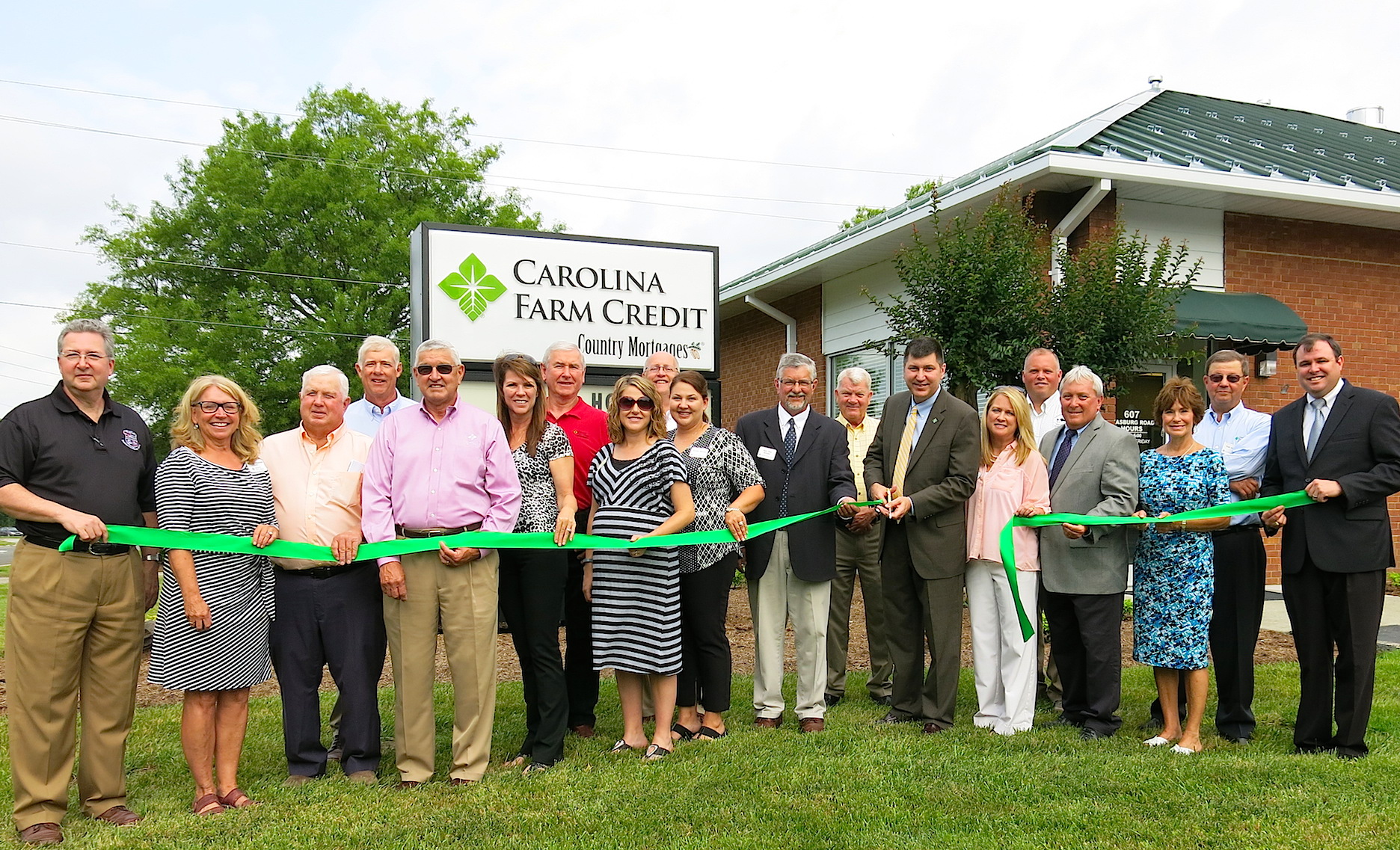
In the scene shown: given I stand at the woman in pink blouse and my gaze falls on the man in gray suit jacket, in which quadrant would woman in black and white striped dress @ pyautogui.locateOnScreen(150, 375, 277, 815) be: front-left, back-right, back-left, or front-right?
back-right

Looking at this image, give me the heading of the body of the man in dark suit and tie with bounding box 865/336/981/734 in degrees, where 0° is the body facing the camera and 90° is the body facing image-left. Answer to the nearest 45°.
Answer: approximately 45°

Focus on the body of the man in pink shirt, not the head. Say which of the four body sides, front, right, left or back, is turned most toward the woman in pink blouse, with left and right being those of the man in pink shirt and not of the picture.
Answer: left

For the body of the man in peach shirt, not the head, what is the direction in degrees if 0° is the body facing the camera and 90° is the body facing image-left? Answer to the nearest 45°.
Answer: approximately 0°

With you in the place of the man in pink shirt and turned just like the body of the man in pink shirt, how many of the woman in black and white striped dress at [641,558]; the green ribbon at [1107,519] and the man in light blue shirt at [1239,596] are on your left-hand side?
3

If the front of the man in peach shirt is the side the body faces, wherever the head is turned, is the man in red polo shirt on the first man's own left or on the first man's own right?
on the first man's own left

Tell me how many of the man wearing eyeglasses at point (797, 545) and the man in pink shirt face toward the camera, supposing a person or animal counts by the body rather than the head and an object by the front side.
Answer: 2
